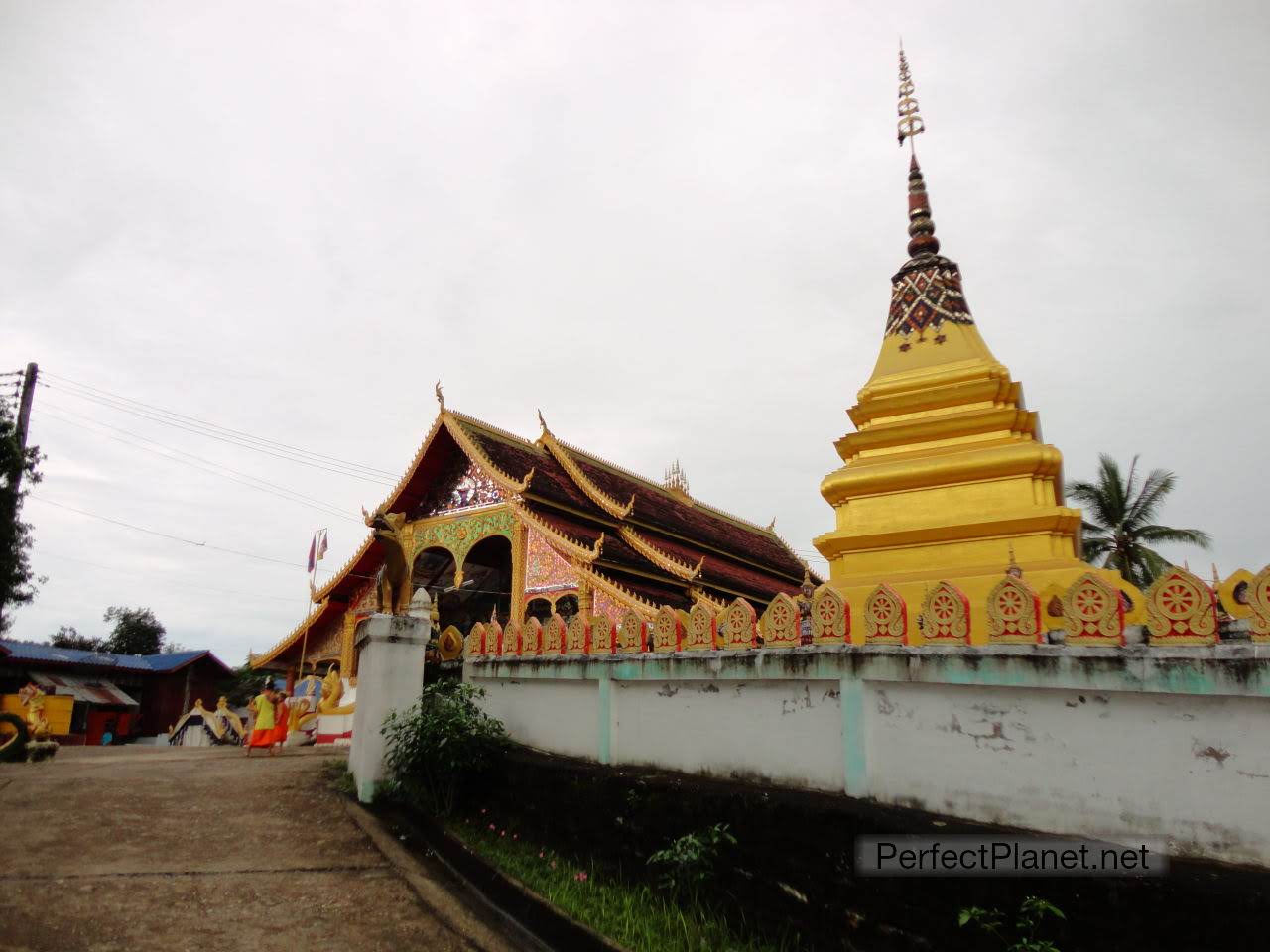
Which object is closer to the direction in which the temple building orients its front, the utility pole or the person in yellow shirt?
the person in yellow shirt

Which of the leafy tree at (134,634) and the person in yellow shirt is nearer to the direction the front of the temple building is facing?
the person in yellow shirt

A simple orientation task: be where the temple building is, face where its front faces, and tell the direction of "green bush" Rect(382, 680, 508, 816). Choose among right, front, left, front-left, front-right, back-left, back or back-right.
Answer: front-left

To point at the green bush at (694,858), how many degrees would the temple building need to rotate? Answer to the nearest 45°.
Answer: approximately 45° to its left

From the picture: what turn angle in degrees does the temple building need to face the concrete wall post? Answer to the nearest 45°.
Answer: approximately 45° to its left

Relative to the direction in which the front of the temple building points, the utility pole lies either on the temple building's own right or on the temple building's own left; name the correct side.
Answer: on the temple building's own right

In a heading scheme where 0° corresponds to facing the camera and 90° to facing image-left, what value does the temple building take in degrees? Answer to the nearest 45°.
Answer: approximately 45°

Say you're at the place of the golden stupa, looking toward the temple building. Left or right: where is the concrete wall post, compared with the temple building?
left

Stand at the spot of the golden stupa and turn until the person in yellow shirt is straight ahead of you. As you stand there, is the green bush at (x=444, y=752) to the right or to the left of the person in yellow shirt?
left

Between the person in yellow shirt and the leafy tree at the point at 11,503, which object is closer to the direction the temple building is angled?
the person in yellow shirt

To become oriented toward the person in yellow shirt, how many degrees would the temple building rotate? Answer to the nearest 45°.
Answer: approximately 45° to its right

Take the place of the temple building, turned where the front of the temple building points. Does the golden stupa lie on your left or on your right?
on your left
